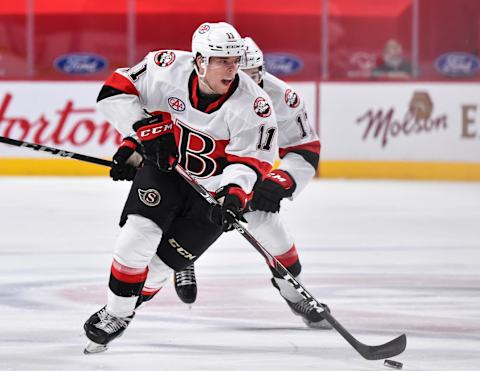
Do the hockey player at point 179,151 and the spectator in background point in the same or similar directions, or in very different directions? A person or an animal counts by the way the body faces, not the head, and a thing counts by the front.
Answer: same or similar directions

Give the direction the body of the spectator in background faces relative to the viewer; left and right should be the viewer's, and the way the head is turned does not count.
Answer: facing the viewer

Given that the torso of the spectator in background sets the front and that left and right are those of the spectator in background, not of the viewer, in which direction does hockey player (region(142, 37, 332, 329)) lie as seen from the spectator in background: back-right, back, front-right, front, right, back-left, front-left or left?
front

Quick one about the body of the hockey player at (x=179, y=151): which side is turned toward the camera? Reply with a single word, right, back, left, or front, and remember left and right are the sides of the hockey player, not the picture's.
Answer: front

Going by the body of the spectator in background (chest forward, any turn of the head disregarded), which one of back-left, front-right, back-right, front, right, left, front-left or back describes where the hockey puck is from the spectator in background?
front

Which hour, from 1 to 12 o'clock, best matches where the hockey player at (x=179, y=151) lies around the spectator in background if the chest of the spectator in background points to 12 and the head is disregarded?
The hockey player is roughly at 12 o'clock from the spectator in background.
